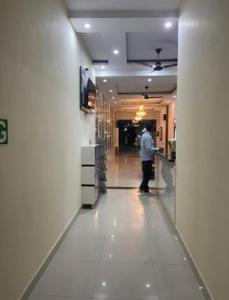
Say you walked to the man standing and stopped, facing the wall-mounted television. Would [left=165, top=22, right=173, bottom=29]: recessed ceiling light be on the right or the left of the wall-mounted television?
left

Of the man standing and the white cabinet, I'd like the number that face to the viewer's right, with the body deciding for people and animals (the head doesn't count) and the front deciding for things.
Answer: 1

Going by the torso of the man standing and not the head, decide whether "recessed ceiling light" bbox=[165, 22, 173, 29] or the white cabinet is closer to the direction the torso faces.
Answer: the recessed ceiling light

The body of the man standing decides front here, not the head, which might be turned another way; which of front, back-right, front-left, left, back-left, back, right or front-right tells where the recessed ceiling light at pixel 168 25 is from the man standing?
right

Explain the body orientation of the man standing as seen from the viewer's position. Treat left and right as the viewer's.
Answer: facing to the right of the viewer
